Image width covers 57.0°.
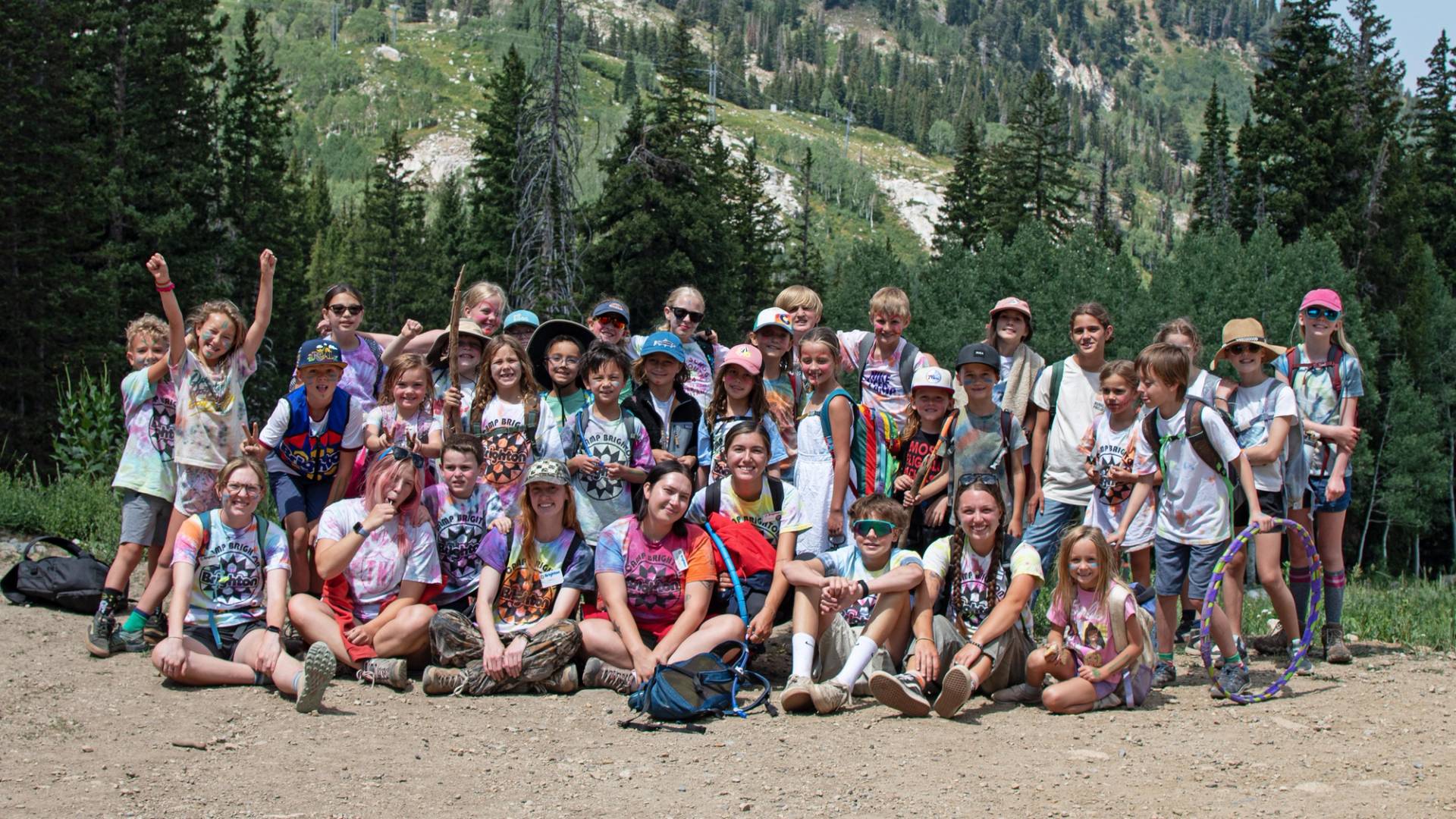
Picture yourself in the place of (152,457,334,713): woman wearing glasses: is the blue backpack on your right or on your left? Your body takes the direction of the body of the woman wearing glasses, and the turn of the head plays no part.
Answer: on your left

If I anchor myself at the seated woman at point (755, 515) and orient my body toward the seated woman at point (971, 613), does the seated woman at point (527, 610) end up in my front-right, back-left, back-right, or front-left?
back-right

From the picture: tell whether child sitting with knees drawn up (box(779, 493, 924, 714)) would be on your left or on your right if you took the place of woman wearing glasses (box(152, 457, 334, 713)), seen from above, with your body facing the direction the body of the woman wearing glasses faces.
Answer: on your left

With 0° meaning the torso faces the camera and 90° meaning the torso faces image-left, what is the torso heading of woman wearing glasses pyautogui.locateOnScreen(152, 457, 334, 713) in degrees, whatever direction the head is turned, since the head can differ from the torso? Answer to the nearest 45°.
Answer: approximately 0°

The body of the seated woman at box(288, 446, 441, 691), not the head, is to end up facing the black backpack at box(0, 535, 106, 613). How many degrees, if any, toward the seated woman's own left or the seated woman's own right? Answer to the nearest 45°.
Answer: approximately 135° to the seated woman's own right

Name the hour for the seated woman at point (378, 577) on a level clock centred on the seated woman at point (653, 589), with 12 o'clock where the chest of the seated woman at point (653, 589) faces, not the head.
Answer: the seated woman at point (378, 577) is roughly at 3 o'clock from the seated woman at point (653, 589).
